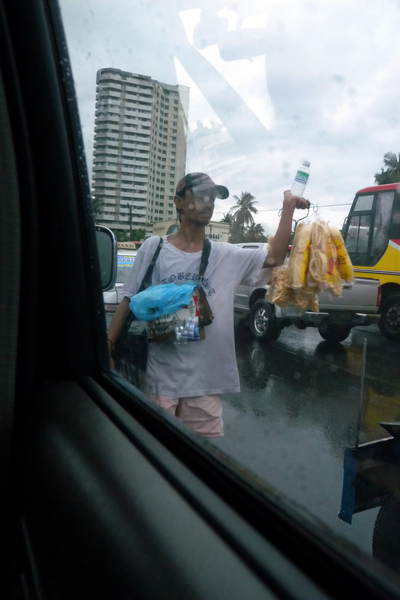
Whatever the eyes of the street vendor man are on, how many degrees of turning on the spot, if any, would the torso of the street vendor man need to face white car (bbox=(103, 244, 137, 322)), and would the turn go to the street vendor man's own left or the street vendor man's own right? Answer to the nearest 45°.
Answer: approximately 135° to the street vendor man's own right

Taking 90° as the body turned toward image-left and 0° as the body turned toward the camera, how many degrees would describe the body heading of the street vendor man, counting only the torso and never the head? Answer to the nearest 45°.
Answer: approximately 0°

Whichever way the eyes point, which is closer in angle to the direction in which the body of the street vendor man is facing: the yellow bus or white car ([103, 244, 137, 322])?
the yellow bus
